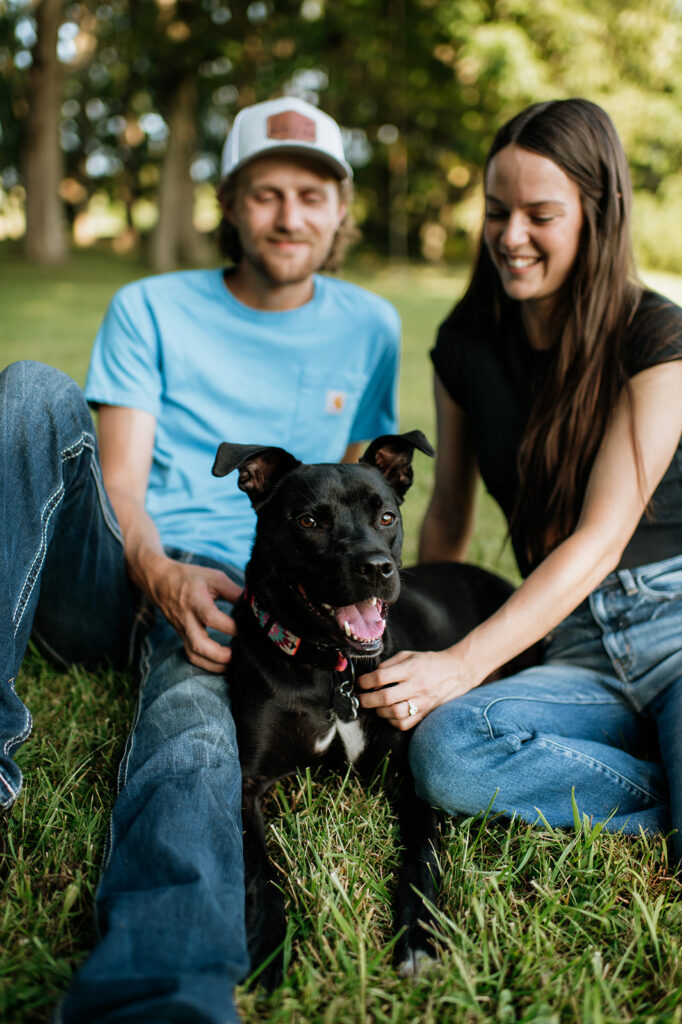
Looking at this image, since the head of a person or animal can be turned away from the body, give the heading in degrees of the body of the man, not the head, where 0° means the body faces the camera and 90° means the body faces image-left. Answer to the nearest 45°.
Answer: approximately 0°

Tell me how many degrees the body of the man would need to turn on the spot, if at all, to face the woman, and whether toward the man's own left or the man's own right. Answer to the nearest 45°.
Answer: approximately 90° to the man's own left

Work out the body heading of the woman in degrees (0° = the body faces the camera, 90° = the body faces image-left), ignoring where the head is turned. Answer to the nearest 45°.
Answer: approximately 45°

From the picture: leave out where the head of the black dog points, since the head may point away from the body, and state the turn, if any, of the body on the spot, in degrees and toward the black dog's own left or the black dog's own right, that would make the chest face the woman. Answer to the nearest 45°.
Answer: approximately 135° to the black dog's own left

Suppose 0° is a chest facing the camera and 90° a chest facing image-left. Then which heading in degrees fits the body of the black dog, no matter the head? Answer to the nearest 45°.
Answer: approximately 0°
